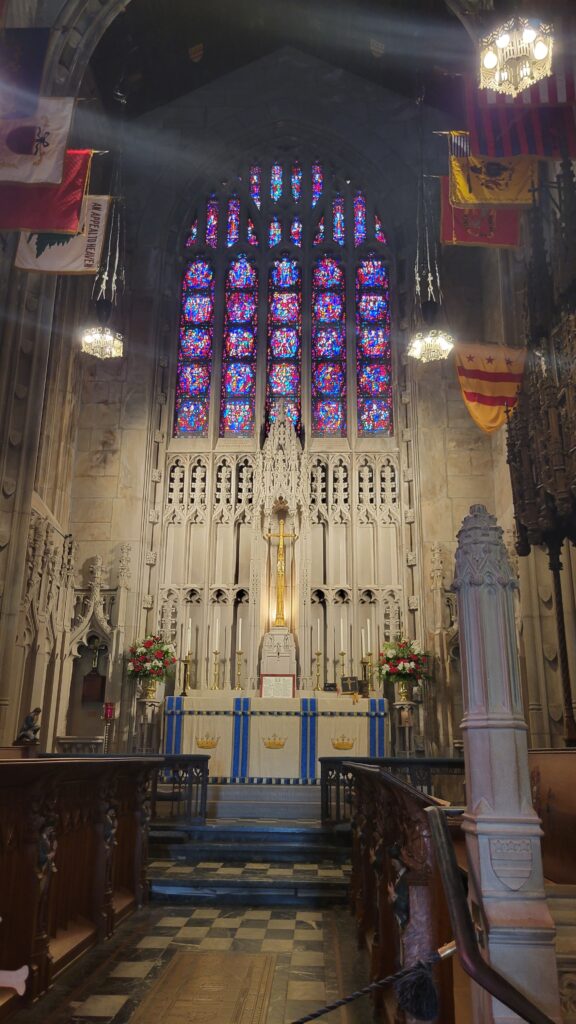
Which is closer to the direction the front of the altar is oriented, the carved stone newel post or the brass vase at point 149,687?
the carved stone newel post

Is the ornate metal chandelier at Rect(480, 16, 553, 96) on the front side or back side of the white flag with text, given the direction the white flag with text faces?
on the front side

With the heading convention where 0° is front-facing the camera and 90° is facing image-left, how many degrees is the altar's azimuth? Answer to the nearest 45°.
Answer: approximately 0°

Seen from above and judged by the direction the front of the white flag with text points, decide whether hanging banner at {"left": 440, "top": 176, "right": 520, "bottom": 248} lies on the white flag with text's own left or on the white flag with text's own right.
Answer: on the white flag with text's own left

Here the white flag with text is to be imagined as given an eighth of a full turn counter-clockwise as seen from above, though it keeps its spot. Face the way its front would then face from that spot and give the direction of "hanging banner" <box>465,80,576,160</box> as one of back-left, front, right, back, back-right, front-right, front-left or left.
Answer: front

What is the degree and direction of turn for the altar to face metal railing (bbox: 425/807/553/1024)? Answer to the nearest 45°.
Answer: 0° — it already faces it

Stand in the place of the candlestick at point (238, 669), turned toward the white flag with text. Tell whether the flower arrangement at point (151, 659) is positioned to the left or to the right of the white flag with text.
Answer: right
